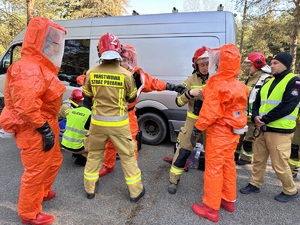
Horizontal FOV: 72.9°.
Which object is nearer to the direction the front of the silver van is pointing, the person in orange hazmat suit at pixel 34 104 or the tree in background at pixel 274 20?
the person in orange hazmat suit

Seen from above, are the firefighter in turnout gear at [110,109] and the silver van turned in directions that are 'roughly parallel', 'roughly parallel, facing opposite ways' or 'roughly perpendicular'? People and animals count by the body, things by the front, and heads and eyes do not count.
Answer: roughly perpendicular

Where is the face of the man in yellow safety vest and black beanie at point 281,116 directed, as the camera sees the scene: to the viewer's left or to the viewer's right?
to the viewer's left

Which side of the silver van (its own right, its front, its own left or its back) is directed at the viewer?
left

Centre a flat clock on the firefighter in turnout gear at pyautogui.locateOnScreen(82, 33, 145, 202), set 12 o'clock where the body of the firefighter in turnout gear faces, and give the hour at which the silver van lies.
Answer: The silver van is roughly at 1 o'clock from the firefighter in turnout gear.

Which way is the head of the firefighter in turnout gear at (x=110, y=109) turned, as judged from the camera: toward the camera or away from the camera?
away from the camera

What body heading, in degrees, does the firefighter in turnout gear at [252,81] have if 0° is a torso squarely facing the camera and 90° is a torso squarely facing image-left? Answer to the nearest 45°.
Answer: approximately 90°

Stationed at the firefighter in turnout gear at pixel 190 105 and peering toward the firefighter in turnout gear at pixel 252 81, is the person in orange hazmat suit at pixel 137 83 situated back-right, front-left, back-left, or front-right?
back-left

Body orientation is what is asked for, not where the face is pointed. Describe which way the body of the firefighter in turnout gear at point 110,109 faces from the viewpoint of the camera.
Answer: away from the camera
